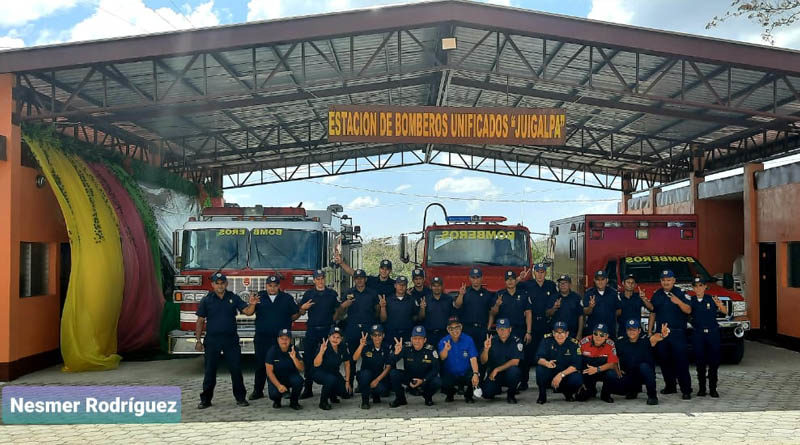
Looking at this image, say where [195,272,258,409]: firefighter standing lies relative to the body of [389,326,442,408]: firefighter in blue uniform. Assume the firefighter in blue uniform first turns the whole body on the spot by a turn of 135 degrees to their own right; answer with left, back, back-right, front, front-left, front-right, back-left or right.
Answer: front-left

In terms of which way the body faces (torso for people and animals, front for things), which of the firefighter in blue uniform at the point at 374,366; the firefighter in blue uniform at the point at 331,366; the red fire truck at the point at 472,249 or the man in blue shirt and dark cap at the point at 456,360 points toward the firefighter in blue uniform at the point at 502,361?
the red fire truck

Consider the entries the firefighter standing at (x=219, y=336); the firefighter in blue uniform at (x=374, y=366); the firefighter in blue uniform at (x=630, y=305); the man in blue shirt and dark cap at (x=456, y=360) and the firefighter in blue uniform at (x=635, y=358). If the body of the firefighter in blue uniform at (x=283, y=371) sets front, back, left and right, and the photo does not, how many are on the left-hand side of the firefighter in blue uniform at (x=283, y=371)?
4

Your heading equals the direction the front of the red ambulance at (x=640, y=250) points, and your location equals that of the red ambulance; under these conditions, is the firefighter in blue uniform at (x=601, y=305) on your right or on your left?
on your right

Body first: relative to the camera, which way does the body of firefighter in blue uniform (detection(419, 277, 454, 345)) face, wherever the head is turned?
toward the camera

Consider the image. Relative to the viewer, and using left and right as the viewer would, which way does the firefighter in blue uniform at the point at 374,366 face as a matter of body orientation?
facing the viewer

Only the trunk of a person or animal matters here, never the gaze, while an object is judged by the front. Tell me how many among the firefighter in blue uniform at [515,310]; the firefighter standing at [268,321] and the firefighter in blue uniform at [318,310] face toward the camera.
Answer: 3

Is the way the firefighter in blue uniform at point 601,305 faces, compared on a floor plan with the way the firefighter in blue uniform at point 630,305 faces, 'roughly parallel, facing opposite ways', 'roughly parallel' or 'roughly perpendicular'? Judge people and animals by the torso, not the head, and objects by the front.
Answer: roughly parallel

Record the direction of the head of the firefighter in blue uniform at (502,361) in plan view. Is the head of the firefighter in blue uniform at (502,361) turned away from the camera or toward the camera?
toward the camera

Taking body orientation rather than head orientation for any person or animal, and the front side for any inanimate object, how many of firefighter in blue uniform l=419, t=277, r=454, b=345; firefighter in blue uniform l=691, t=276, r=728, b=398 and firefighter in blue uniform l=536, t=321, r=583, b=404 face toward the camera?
3

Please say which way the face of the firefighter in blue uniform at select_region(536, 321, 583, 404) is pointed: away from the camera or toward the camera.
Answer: toward the camera

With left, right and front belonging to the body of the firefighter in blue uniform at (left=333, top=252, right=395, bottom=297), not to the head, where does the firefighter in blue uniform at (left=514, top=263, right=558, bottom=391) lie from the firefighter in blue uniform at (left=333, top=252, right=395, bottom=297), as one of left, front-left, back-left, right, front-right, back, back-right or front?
left

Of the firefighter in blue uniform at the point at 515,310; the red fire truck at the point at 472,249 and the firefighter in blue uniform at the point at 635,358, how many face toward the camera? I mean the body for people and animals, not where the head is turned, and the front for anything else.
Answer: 3

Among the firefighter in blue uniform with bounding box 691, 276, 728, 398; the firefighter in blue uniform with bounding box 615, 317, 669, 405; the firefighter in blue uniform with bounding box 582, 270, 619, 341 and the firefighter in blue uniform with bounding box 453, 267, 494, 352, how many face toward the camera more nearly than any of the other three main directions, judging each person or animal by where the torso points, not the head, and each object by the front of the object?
4
